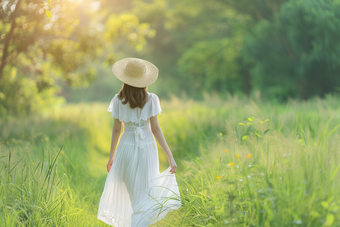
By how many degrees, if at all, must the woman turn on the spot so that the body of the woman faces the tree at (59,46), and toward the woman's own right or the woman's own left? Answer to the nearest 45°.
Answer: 0° — they already face it

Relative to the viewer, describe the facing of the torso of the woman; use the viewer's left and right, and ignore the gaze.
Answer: facing away from the viewer

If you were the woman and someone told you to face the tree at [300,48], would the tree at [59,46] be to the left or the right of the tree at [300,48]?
left

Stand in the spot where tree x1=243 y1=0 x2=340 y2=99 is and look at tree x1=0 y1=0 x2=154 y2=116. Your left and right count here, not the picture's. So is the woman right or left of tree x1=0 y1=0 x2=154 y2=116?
left

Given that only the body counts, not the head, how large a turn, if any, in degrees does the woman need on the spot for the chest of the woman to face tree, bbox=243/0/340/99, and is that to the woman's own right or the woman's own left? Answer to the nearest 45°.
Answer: approximately 45° to the woman's own right

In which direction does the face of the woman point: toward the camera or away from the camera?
away from the camera
